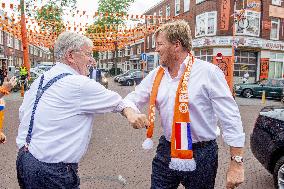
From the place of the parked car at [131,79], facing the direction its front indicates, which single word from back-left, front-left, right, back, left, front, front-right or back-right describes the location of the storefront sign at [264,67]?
back-left

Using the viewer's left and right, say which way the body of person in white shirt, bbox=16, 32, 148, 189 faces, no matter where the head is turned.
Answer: facing away from the viewer and to the right of the viewer

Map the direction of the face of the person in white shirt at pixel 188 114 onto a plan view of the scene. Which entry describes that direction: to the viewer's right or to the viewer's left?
to the viewer's left

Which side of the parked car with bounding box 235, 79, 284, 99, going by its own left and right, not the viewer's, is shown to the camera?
left

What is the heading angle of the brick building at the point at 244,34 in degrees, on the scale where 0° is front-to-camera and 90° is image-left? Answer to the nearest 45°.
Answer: approximately 0°

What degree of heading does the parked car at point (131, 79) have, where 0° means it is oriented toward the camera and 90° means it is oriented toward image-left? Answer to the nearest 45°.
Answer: approximately 45°

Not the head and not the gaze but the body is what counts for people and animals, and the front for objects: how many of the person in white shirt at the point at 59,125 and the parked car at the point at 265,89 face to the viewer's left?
1

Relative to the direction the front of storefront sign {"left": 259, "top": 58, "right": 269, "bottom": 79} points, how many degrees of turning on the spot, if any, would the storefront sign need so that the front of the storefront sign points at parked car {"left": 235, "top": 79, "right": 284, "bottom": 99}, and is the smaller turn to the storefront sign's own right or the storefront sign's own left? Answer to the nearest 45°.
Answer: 0° — it already faces it

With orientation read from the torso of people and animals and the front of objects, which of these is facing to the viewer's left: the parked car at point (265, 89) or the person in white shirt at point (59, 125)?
the parked car

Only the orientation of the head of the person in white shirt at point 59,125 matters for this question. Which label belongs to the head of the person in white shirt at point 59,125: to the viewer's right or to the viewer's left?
to the viewer's right
